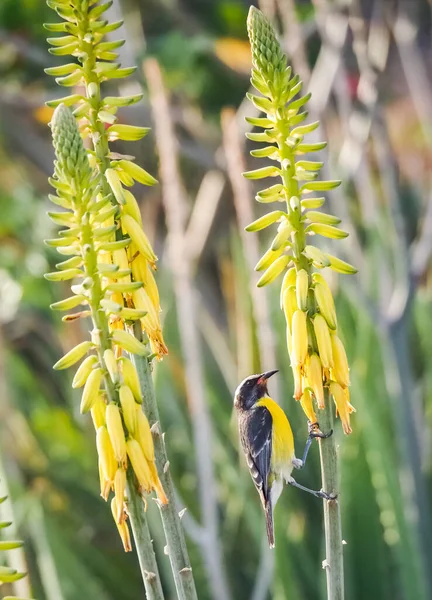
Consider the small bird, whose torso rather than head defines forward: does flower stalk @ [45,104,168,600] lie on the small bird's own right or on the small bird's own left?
on the small bird's own right

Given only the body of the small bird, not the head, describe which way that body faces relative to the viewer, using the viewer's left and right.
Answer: facing to the right of the viewer
